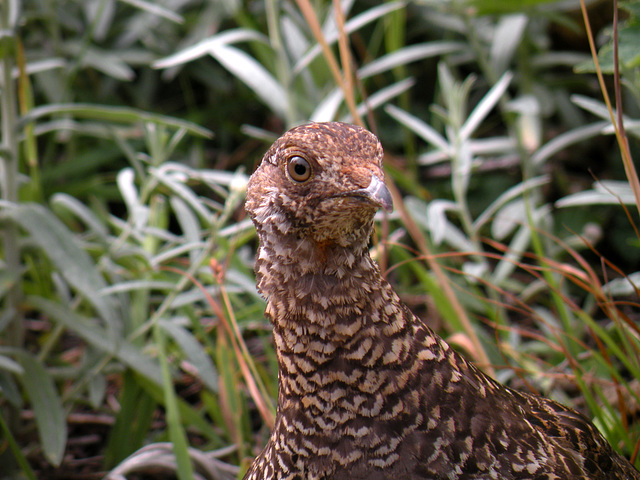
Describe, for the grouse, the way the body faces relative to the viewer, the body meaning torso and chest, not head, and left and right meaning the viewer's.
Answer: facing the viewer and to the left of the viewer
